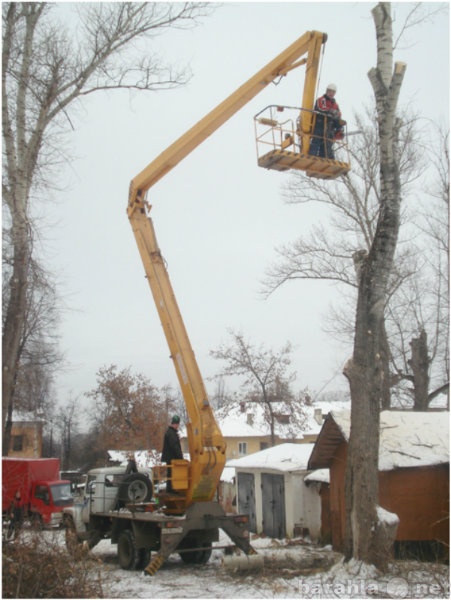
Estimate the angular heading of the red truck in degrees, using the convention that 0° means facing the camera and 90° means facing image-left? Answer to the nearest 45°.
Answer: approximately 315°

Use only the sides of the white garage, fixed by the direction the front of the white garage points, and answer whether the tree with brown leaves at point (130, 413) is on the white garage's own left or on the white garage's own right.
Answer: on the white garage's own right

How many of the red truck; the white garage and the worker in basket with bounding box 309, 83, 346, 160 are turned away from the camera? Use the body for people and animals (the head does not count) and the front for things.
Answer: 0

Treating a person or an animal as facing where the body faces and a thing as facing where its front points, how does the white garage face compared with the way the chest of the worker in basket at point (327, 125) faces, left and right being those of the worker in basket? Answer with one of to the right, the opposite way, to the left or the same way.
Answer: to the right

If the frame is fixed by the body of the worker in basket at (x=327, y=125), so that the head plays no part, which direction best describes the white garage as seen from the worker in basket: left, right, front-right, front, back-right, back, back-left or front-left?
back-left

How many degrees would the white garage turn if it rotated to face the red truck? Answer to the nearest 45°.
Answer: approximately 90° to its right

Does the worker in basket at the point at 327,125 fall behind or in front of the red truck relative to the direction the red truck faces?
in front

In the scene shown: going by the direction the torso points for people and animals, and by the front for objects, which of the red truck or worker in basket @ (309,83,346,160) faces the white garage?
the red truck

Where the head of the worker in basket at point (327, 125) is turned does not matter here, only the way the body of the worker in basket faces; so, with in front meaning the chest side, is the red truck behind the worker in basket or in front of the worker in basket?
behind

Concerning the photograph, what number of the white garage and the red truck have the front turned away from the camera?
0

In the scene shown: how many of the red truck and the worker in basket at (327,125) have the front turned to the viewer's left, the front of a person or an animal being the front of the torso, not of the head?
0

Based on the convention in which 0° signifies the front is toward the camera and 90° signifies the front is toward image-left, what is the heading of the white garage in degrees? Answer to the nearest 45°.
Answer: approximately 45°

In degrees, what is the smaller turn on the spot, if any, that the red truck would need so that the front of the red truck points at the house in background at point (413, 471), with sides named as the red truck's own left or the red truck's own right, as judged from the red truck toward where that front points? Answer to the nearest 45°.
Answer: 0° — it already faces it
